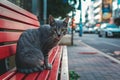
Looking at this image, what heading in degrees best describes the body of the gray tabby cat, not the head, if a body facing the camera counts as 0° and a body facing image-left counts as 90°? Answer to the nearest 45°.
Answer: approximately 270°

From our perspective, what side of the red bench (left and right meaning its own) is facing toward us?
right

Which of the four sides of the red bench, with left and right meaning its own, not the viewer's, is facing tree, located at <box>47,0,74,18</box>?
left
